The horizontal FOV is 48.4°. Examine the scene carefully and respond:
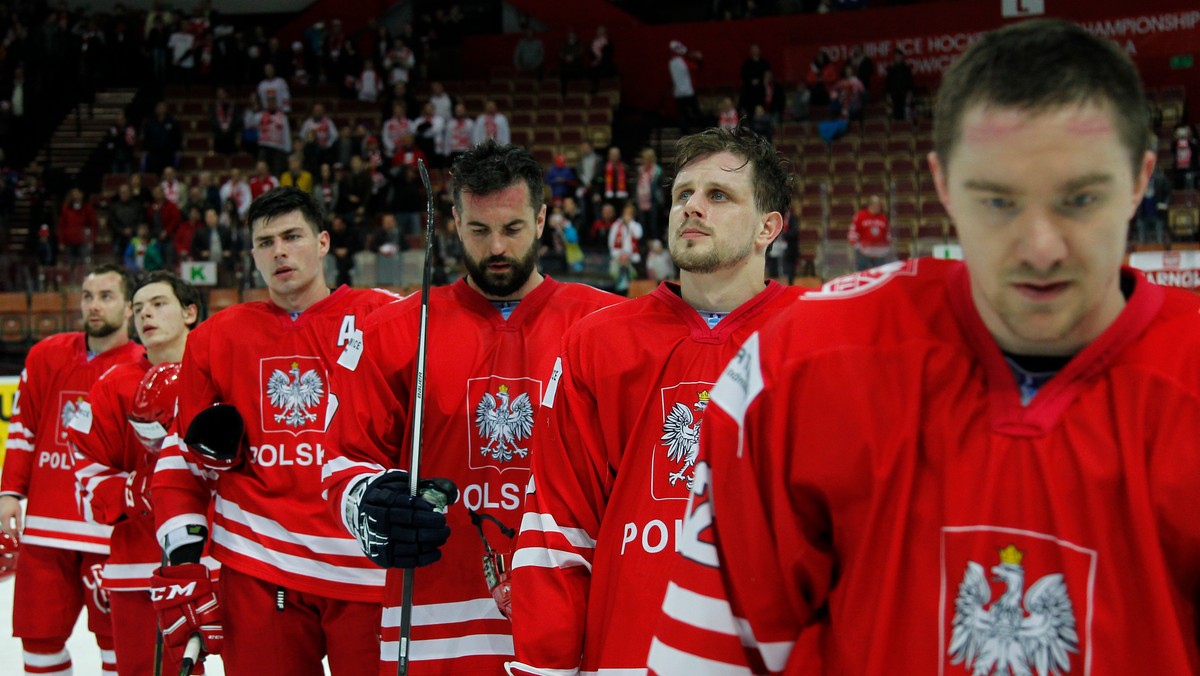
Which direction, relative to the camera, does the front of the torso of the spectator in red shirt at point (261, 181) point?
toward the camera

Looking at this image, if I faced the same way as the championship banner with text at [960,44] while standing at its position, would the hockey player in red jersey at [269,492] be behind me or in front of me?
in front

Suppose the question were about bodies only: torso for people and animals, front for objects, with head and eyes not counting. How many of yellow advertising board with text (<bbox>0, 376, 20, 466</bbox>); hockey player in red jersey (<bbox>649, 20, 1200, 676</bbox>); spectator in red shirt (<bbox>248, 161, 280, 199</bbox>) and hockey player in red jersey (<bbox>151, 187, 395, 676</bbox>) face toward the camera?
4

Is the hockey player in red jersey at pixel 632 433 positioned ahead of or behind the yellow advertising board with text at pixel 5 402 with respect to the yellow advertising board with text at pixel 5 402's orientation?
ahead

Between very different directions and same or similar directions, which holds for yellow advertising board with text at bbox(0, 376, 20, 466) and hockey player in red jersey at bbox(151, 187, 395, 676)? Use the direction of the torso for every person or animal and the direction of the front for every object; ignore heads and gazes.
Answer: same or similar directions

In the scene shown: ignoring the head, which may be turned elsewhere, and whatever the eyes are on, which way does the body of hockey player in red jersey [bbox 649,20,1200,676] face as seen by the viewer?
toward the camera

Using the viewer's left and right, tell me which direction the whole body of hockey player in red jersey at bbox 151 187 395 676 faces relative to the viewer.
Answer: facing the viewer

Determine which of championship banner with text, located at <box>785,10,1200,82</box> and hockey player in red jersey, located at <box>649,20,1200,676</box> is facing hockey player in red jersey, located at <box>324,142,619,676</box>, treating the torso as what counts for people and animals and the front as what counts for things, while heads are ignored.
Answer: the championship banner with text

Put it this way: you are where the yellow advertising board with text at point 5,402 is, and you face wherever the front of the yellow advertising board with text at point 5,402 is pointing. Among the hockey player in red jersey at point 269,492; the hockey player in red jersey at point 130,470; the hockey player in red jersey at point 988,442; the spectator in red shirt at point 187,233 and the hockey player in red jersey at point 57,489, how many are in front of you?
4

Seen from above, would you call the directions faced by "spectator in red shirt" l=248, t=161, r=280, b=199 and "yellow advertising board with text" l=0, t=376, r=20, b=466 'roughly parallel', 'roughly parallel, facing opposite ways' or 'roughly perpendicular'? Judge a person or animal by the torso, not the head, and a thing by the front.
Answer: roughly parallel

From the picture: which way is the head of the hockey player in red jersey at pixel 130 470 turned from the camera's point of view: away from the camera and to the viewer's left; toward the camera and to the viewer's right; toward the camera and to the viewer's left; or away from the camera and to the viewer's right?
toward the camera and to the viewer's left

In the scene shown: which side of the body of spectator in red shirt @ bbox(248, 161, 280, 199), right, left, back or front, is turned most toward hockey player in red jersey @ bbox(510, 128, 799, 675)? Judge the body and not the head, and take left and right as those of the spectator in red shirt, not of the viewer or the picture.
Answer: front

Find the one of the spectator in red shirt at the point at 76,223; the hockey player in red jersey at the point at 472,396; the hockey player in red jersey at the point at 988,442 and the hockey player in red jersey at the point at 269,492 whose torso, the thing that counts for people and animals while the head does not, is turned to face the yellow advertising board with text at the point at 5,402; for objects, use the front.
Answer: the spectator in red shirt

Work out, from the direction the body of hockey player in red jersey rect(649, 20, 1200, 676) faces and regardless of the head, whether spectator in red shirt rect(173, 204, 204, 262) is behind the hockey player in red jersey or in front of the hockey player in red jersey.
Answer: behind

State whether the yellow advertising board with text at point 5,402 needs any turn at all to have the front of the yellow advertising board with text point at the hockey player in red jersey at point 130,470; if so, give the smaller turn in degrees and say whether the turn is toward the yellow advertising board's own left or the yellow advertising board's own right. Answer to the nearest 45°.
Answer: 0° — it already faces them

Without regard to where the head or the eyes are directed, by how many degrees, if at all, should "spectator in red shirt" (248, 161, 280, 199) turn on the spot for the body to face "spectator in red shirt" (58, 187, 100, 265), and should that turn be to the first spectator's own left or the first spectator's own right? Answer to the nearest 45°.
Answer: approximately 90° to the first spectator's own right

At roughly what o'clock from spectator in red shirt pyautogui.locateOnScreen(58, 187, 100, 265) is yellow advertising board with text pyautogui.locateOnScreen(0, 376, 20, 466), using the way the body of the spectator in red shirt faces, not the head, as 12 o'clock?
The yellow advertising board with text is roughly at 12 o'clock from the spectator in red shirt.
